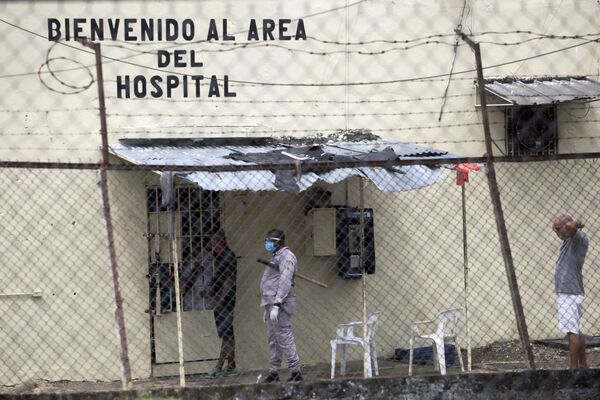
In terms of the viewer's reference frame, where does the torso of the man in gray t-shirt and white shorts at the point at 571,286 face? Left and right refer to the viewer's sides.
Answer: facing to the left of the viewer

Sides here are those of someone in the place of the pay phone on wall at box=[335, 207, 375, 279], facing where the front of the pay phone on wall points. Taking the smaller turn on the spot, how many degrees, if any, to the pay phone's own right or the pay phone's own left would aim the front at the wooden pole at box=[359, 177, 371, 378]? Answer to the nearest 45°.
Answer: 0° — it already faces it

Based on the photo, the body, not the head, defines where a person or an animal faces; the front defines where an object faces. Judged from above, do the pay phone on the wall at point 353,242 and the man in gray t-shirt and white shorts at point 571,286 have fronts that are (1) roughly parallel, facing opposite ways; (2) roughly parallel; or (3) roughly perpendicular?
roughly perpendicular

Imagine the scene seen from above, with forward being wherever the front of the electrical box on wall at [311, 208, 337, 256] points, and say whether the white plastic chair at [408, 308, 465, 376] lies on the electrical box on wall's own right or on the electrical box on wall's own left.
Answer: on the electrical box on wall's own left
